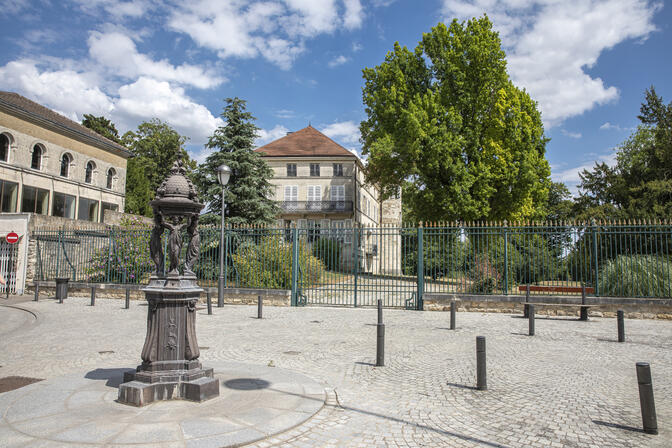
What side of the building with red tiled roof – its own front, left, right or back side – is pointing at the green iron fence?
front

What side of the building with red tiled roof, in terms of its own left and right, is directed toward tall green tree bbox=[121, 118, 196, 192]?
right

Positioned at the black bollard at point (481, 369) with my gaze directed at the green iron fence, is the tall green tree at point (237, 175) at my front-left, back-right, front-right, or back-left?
front-left

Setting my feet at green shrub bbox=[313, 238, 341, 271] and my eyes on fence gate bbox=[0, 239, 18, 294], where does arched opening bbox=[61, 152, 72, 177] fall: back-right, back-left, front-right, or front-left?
front-right

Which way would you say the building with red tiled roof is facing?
toward the camera

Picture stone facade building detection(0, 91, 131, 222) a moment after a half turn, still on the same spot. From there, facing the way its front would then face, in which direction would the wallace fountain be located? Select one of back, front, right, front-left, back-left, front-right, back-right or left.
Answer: back-left

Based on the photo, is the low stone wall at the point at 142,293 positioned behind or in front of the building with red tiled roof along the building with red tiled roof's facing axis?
in front

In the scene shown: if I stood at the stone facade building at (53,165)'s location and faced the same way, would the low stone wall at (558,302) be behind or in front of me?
in front

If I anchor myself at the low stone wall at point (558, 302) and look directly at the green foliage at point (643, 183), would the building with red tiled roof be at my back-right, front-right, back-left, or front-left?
front-left

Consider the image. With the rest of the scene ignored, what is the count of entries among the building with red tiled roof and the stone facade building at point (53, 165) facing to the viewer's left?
0

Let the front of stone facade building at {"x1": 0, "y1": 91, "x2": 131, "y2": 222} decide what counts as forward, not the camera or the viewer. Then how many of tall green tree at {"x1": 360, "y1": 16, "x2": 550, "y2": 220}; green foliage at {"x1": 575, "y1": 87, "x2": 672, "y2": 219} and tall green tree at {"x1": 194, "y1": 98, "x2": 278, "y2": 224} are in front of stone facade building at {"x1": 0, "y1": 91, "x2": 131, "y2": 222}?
3

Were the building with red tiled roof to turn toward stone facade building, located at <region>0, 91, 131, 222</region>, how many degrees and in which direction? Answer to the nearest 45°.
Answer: approximately 45° to its right

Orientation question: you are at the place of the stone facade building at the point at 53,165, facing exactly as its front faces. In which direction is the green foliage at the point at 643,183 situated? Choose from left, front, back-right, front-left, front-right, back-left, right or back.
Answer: front

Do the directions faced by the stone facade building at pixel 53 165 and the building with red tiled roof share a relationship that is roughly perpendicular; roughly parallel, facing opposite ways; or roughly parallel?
roughly perpendicular

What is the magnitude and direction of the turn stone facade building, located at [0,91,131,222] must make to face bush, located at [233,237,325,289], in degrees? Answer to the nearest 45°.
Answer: approximately 45° to its right

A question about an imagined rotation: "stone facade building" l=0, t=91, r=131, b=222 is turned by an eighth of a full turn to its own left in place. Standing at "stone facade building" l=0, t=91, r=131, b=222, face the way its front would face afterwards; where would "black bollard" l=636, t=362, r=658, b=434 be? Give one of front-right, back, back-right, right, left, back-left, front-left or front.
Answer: right

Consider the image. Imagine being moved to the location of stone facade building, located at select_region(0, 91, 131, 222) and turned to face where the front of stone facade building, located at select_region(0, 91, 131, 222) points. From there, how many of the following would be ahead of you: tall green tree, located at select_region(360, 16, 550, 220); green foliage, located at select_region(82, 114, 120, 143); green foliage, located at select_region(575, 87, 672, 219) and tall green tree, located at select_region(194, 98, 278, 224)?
3

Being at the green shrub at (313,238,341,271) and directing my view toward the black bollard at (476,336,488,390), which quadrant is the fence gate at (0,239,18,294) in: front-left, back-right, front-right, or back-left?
back-right

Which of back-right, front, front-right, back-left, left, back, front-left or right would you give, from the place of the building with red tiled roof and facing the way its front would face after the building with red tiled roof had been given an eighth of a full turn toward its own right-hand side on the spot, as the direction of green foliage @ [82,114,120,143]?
front-right

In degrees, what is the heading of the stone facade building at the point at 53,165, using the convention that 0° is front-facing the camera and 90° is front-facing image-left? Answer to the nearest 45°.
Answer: approximately 315°

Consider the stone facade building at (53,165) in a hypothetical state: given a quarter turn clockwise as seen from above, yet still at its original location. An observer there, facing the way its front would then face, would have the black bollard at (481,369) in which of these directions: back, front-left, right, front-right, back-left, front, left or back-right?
front-left
